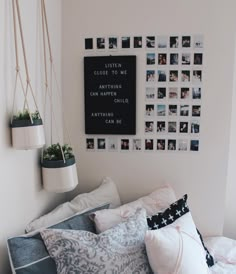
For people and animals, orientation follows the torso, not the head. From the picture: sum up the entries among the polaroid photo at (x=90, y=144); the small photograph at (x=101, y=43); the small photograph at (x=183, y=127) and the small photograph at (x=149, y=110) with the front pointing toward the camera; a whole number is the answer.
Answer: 4

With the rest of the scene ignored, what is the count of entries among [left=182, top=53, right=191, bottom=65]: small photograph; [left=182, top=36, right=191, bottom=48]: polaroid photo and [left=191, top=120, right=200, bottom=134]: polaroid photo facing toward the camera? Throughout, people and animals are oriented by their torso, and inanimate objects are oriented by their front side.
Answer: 3

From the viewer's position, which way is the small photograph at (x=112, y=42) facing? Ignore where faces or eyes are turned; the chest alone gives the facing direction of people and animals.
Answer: facing the viewer

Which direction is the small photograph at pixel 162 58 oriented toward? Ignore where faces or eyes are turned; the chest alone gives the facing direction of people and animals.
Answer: toward the camera

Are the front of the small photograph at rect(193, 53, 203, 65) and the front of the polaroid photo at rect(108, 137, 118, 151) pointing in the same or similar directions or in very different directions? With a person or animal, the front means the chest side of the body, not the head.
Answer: same or similar directions

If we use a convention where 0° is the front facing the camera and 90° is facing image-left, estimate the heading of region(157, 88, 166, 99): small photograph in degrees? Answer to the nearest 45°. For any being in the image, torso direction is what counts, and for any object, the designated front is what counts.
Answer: approximately 0°

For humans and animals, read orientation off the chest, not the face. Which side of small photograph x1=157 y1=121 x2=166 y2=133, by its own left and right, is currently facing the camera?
front

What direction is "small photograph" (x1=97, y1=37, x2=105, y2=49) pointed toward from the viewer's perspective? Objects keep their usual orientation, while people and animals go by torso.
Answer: toward the camera
